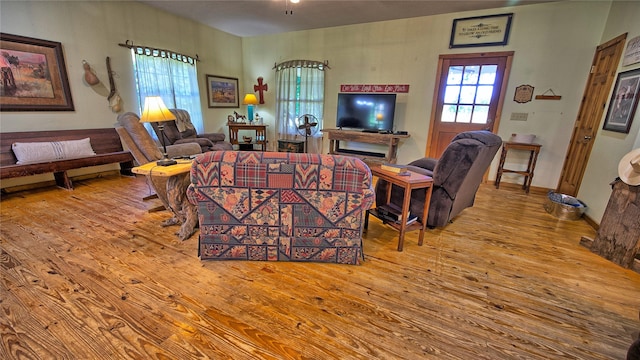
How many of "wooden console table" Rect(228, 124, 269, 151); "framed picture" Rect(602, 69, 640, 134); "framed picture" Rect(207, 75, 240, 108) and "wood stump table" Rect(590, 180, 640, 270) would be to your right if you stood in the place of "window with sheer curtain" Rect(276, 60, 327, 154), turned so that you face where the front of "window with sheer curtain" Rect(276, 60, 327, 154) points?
2

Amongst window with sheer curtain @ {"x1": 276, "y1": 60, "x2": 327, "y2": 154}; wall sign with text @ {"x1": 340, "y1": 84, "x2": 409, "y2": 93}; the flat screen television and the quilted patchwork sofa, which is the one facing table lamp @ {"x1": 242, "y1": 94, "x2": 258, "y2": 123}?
the quilted patchwork sofa

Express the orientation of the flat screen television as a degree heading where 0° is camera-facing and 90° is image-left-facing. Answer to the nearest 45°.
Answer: approximately 0°

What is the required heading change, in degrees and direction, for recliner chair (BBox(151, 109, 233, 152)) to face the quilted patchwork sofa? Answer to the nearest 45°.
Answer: approximately 45° to its right

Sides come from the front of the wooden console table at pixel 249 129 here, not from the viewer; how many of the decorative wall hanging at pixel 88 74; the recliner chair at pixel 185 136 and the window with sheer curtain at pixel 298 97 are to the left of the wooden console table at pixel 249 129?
1

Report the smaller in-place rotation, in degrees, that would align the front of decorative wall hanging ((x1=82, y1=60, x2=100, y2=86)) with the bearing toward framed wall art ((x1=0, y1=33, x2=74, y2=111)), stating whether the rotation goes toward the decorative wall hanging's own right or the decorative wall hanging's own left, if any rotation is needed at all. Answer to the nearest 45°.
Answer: approximately 135° to the decorative wall hanging's own right

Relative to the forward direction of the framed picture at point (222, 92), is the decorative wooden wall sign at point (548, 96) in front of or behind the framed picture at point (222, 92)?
in front

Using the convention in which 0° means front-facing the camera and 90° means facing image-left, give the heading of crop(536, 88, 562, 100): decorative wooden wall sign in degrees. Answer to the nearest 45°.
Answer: approximately 0°

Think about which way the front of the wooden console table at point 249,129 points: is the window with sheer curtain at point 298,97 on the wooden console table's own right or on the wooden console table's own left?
on the wooden console table's own left

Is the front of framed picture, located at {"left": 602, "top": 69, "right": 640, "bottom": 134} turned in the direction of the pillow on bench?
yes
